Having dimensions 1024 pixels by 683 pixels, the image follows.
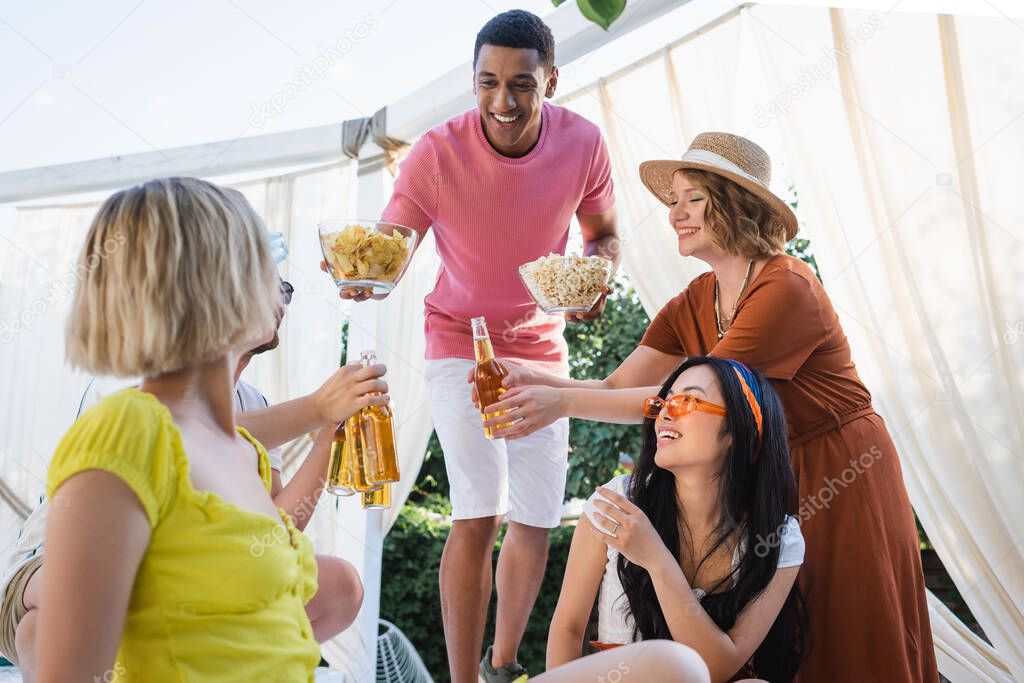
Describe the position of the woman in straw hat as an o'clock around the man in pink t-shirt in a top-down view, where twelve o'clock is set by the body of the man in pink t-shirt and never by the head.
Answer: The woman in straw hat is roughly at 10 o'clock from the man in pink t-shirt.

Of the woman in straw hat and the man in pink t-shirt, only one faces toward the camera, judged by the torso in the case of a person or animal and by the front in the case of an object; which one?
the man in pink t-shirt

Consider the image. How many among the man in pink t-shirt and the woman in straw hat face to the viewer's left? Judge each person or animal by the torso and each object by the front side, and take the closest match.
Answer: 1

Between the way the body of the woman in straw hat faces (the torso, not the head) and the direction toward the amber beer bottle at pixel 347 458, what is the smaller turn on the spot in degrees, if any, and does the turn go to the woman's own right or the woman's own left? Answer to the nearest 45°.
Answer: approximately 45° to the woman's own left

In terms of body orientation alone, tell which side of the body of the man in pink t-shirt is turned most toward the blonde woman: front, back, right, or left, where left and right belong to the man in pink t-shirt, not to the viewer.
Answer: front

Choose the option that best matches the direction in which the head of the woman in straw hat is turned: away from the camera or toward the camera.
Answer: toward the camera

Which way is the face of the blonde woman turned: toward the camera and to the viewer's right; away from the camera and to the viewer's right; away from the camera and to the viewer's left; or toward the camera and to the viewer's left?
away from the camera and to the viewer's right

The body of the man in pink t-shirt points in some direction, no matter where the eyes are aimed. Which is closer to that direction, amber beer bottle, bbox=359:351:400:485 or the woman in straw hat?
the amber beer bottle

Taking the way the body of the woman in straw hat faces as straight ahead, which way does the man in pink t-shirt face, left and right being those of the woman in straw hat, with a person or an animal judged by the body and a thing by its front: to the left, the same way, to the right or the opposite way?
to the left

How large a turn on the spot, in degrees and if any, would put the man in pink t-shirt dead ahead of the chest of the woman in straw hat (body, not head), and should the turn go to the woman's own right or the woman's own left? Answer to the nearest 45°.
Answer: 0° — they already face them

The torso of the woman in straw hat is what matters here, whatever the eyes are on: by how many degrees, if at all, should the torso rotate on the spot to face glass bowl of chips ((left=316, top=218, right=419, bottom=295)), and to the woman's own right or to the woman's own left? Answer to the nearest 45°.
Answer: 0° — they already face it

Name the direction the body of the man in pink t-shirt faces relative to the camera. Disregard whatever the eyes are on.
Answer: toward the camera

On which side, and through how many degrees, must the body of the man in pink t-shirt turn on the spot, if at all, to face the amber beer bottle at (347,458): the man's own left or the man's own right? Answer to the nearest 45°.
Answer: approximately 45° to the man's own right

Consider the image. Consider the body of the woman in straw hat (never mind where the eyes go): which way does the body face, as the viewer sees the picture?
to the viewer's left

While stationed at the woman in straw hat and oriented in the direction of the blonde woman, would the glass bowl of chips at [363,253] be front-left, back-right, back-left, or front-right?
front-right
